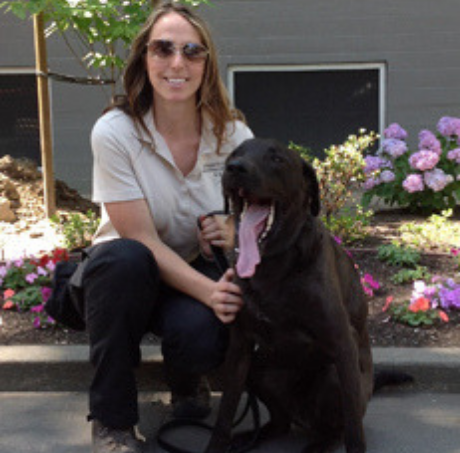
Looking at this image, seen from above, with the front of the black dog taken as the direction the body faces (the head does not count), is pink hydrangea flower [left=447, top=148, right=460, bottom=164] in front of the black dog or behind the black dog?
behind

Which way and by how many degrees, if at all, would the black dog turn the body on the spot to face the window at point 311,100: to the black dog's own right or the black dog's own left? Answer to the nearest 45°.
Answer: approximately 135° to the black dog's own right

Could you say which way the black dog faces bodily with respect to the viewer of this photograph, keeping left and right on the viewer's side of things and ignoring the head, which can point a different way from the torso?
facing the viewer and to the left of the viewer

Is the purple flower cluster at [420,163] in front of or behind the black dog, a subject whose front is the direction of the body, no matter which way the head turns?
behind

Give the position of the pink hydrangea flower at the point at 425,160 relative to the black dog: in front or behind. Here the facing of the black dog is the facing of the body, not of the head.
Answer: behind

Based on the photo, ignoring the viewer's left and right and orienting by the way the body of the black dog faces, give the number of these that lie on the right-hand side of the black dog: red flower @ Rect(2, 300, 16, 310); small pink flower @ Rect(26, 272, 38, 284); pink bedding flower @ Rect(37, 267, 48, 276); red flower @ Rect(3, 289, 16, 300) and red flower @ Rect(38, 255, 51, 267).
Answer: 5

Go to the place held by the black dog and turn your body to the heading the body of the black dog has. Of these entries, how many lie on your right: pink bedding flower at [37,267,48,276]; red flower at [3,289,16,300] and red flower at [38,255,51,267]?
3

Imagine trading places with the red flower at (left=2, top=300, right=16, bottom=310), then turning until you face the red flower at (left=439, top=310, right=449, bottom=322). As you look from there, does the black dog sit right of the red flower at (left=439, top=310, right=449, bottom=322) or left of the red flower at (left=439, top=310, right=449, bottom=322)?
right

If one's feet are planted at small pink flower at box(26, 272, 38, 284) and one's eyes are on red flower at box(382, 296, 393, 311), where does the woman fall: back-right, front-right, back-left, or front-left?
front-right

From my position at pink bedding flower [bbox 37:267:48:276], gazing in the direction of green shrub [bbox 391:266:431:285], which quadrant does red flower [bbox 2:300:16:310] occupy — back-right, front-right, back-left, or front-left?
back-right

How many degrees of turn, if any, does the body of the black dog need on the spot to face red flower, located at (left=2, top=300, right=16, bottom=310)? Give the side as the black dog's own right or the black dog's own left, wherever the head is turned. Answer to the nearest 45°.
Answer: approximately 90° to the black dog's own right
